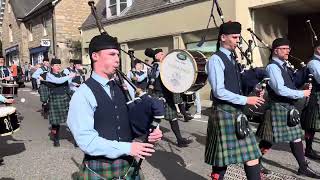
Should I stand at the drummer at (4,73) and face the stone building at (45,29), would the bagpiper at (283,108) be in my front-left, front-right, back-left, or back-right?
back-right

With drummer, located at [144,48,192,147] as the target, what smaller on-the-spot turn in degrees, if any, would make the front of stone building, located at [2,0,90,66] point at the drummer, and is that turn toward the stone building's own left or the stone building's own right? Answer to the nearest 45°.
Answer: approximately 45° to the stone building's own left

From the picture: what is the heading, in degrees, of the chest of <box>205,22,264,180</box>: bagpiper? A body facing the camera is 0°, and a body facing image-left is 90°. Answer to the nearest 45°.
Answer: approximately 315°

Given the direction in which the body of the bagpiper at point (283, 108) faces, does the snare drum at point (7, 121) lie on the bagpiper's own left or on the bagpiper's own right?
on the bagpiper's own right

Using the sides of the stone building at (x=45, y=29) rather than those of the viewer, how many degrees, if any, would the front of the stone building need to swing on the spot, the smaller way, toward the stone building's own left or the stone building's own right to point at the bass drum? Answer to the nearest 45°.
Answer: approximately 45° to the stone building's own left

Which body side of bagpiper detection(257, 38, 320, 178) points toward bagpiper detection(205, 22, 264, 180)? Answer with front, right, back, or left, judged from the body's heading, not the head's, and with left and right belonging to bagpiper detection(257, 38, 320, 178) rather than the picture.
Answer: right

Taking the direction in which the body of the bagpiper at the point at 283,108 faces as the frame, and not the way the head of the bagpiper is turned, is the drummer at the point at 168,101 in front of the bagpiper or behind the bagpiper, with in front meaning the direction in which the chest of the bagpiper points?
behind

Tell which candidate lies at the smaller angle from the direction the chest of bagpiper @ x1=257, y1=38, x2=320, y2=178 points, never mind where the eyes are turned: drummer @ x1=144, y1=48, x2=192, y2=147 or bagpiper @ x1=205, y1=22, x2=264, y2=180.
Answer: the bagpiper
